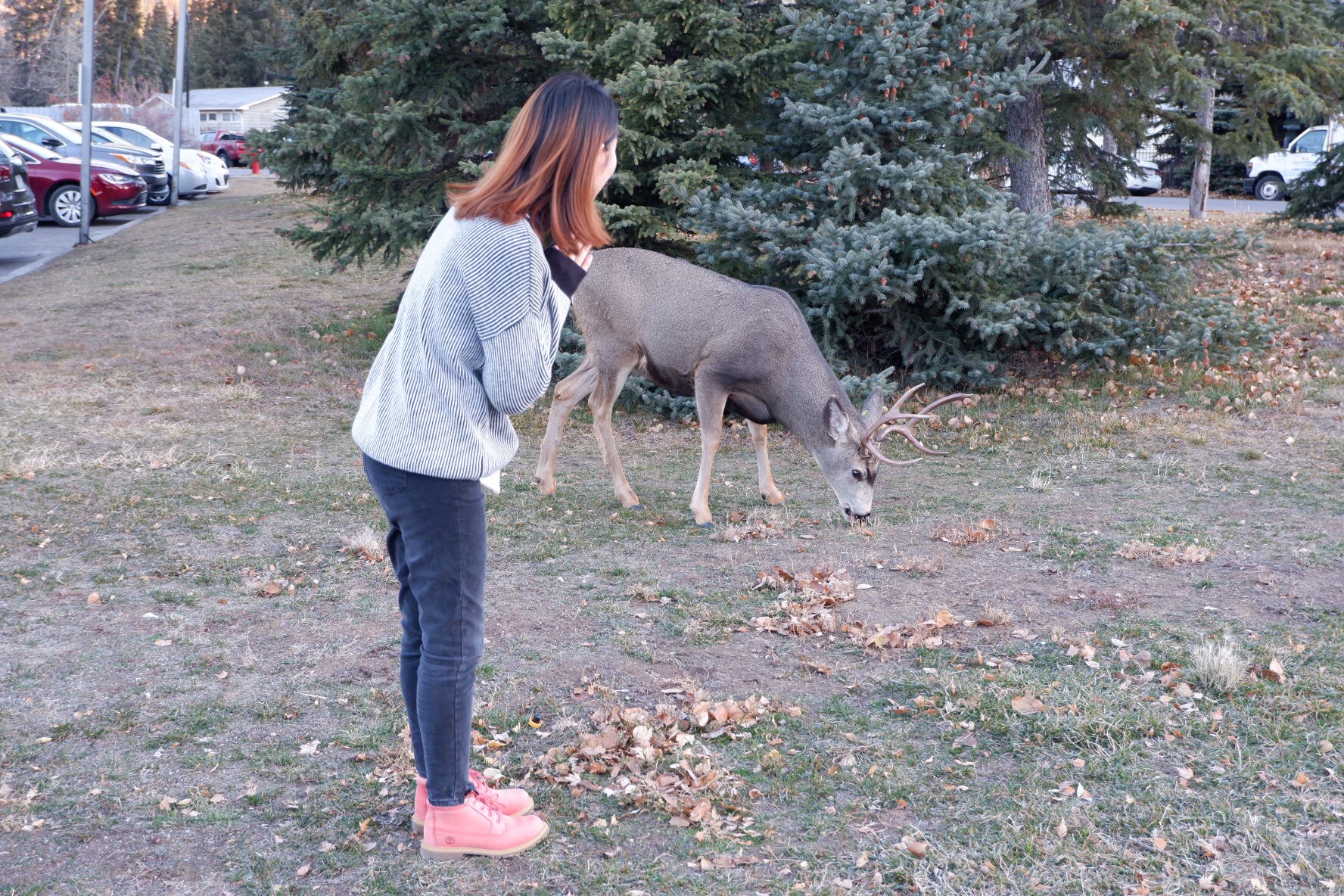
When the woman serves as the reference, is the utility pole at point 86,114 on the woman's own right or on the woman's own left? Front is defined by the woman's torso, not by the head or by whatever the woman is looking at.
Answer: on the woman's own left

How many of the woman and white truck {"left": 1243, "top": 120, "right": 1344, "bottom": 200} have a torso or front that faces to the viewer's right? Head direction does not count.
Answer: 1

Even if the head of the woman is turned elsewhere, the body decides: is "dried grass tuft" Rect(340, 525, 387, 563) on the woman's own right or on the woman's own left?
on the woman's own left

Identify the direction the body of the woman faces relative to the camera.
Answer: to the viewer's right

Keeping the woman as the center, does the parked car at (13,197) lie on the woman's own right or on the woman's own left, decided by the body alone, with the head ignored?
on the woman's own left

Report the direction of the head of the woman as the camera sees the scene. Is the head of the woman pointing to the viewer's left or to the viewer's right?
to the viewer's right

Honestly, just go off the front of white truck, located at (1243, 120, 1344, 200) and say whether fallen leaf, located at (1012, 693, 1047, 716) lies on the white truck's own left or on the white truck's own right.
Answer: on the white truck's own left

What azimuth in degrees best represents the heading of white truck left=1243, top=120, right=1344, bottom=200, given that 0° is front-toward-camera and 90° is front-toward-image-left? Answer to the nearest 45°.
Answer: approximately 90°

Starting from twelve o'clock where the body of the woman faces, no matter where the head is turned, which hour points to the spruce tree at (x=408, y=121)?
The spruce tree is roughly at 9 o'clock from the woman.

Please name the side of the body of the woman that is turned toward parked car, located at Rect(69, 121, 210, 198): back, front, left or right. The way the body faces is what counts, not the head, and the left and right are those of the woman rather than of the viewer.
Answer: left
